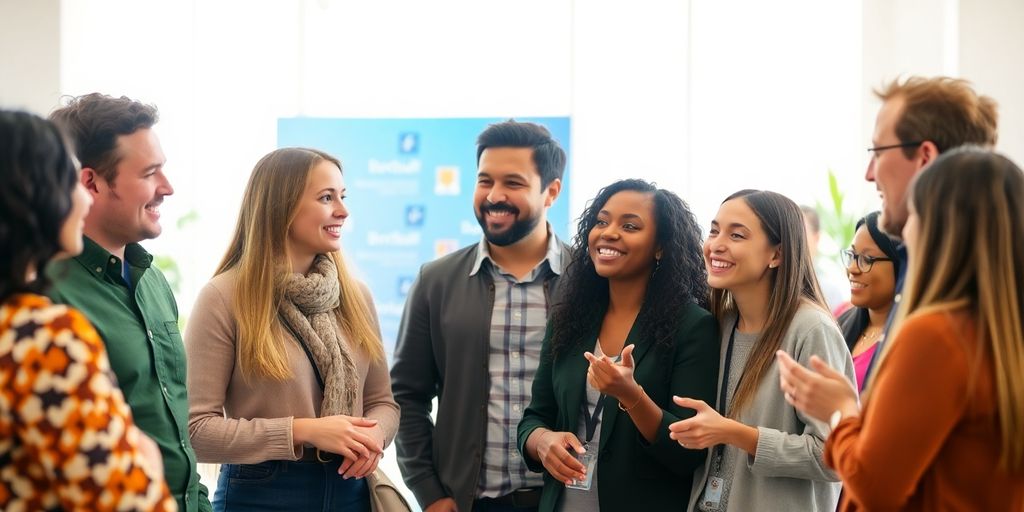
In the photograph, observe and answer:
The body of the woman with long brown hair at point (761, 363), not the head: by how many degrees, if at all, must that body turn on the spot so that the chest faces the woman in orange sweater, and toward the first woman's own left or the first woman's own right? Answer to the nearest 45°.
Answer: approximately 45° to the first woman's own left

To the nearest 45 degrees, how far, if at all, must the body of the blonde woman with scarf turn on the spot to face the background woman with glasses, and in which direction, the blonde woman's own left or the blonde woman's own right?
approximately 45° to the blonde woman's own left

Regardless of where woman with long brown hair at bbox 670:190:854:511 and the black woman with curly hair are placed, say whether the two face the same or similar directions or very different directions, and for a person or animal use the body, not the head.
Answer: same or similar directions

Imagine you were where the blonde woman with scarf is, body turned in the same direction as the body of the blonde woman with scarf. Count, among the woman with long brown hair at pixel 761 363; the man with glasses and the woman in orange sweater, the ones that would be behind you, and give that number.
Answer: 0

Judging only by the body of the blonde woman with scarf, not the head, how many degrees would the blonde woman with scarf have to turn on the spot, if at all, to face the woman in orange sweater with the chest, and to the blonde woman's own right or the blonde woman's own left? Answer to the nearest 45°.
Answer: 0° — they already face them

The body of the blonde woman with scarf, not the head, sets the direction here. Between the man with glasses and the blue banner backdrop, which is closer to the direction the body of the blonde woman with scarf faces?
the man with glasses

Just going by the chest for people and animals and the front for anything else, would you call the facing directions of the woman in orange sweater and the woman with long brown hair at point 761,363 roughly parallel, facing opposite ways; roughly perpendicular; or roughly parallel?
roughly perpendicular

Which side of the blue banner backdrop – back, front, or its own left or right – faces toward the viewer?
front

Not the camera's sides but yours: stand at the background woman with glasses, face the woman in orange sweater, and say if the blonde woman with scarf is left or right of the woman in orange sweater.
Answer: right

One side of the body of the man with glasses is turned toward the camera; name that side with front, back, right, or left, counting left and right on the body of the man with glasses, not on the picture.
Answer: left

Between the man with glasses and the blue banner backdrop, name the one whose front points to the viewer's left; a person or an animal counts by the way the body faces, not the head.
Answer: the man with glasses

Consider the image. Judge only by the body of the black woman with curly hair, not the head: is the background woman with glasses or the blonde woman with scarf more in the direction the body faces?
the blonde woman with scarf
